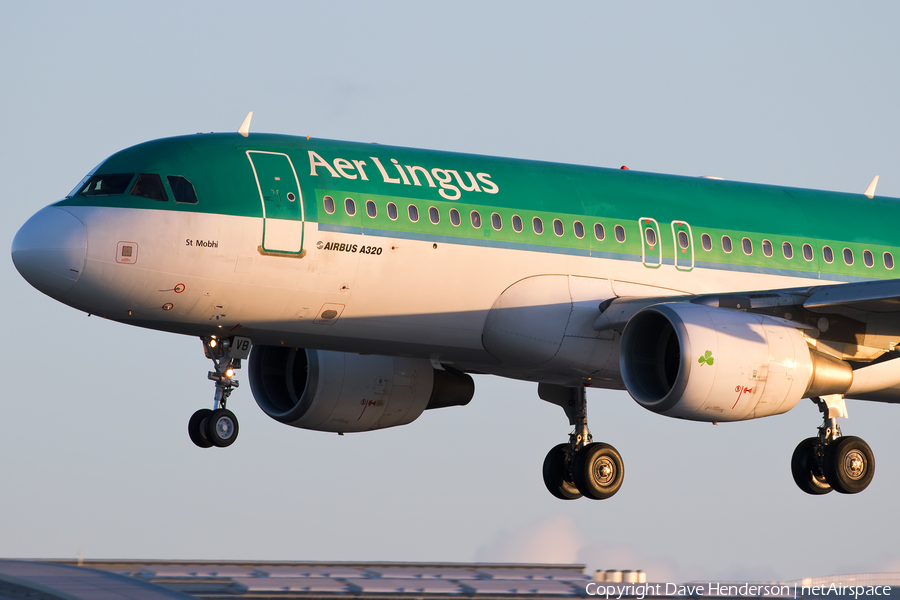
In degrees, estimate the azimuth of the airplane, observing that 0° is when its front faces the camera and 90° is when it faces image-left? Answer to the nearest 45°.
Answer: approximately 45°
